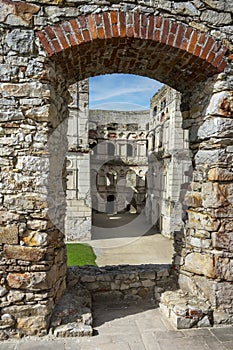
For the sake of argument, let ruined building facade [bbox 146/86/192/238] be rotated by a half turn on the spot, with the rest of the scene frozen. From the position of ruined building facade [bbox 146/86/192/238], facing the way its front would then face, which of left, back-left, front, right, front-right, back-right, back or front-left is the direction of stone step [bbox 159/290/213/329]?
back-right

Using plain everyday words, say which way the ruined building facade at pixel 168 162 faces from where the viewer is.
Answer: facing the viewer and to the left of the viewer

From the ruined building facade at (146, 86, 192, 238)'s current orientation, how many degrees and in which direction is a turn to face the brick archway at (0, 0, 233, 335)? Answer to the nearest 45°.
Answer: approximately 45° to its left

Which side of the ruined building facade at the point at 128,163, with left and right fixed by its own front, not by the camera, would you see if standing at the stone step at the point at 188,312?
front

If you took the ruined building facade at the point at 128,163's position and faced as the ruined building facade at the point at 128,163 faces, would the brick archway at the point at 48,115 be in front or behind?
in front

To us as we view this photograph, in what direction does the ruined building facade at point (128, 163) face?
facing the viewer
